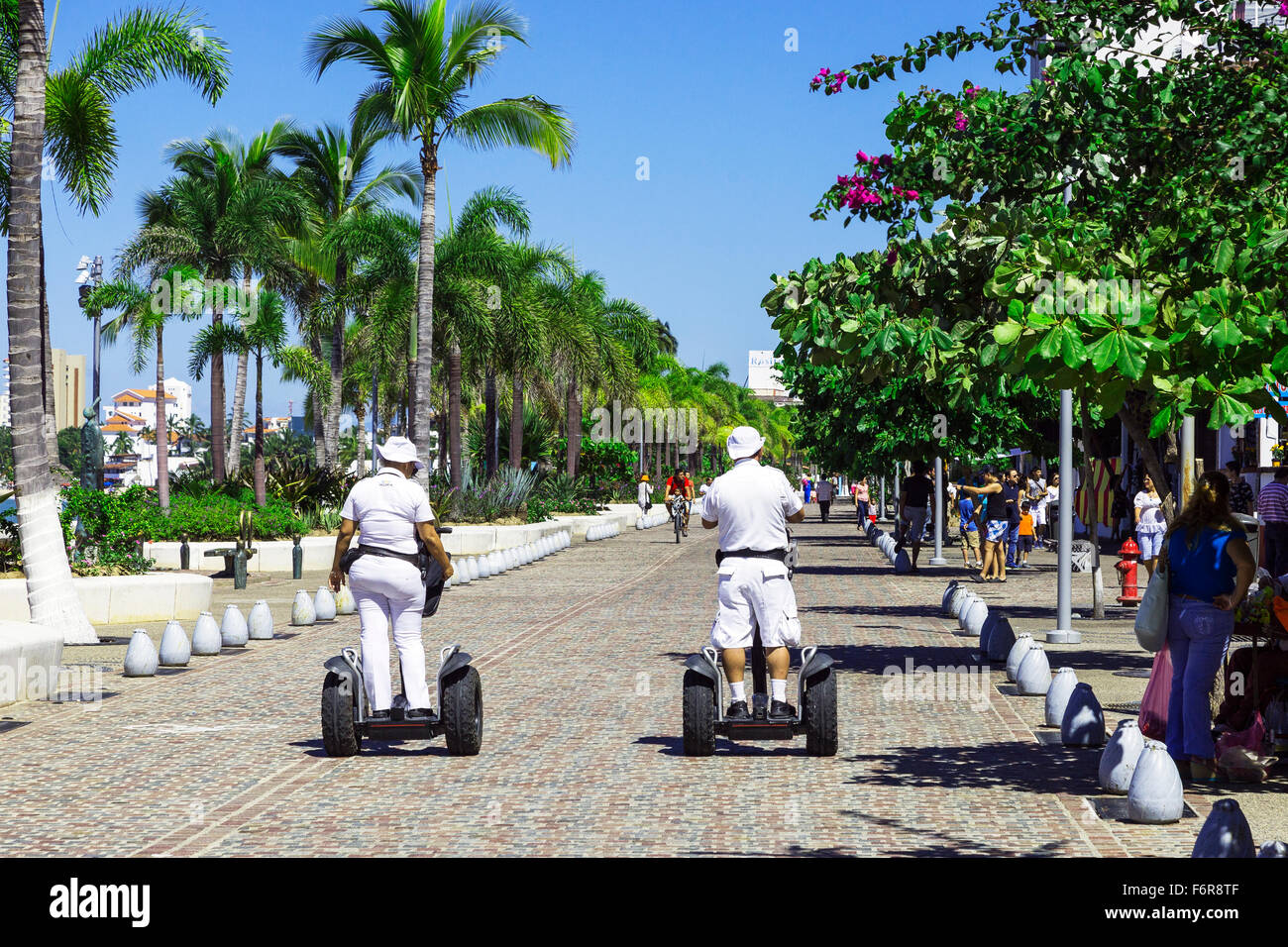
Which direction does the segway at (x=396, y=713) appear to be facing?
away from the camera

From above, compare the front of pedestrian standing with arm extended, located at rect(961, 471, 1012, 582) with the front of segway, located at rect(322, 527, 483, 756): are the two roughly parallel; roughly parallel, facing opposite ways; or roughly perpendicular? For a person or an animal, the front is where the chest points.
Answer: roughly perpendicular

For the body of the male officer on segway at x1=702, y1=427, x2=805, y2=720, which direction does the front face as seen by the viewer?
away from the camera

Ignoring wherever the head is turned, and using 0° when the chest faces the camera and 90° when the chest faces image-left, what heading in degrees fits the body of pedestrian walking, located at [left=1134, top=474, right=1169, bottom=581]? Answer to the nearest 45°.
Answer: approximately 0°

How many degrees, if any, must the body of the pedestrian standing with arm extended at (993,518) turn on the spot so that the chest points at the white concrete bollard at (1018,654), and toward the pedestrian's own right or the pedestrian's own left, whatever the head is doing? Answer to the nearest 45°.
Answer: approximately 90° to the pedestrian's own left

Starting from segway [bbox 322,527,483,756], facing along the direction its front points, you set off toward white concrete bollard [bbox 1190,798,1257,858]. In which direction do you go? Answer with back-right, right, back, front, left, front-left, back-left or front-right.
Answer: back-right

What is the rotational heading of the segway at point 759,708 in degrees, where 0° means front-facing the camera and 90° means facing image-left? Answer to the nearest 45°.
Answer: approximately 180°

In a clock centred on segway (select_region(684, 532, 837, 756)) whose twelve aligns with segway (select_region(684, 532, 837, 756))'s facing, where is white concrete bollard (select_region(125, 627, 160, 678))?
The white concrete bollard is roughly at 10 o'clock from the segway.

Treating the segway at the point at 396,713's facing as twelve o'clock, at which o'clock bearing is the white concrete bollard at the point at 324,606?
The white concrete bollard is roughly at 12 o'clock from the segway.

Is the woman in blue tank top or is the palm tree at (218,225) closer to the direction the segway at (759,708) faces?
the palm tree

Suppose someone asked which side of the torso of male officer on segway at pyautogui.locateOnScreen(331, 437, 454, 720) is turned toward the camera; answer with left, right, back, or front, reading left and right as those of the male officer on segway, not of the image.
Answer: back

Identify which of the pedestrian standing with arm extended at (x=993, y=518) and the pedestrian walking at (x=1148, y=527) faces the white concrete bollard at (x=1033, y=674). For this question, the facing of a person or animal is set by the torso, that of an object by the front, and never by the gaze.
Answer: the pedestrian walking at (x=1148, y=527)

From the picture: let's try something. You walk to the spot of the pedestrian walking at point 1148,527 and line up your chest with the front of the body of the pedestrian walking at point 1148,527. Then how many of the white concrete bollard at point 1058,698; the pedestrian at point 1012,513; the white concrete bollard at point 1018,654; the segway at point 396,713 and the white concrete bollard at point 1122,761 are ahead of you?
4
